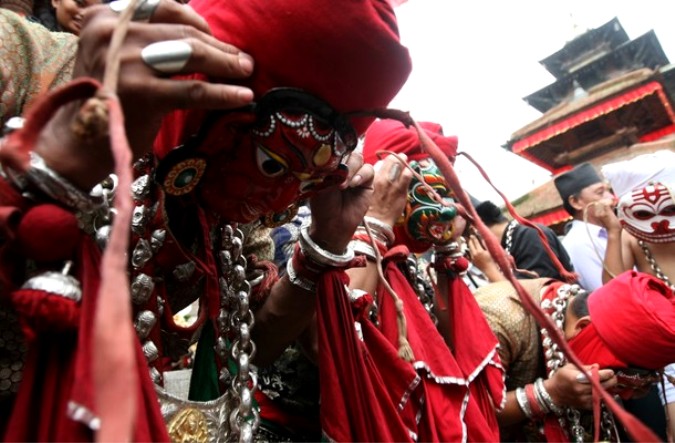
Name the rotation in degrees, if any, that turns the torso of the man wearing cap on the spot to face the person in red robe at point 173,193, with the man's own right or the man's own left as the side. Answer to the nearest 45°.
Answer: approximately 90° to the man's own right

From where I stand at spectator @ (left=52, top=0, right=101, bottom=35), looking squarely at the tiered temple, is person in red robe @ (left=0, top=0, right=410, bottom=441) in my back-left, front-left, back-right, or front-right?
back-right

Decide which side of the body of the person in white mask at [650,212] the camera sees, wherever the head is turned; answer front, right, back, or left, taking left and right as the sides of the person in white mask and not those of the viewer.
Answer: front

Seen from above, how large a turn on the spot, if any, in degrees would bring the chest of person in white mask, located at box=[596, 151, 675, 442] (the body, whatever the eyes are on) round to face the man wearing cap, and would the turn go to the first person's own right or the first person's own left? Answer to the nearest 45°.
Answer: approximately 180°

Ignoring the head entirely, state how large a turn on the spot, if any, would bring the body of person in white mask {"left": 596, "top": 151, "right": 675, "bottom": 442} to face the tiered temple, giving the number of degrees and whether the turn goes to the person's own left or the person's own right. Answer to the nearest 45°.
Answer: approximately 180°

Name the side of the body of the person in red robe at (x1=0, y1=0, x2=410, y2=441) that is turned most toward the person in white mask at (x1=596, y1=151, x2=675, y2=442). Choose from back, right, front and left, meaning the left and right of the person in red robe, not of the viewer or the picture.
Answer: left

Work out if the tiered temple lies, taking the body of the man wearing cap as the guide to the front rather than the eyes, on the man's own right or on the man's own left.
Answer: on the man's own left

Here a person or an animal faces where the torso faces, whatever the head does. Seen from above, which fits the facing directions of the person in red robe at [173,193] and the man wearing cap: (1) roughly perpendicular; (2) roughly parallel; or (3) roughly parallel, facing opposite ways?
roughly parallel
